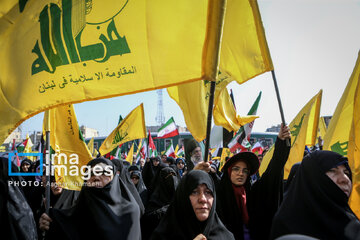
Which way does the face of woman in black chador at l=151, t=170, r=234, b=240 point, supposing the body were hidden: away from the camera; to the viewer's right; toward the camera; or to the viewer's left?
toward the camera

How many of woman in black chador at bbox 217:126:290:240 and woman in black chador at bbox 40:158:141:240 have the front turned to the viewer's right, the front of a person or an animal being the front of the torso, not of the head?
0

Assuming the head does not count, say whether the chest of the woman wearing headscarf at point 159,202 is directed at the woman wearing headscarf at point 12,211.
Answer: no

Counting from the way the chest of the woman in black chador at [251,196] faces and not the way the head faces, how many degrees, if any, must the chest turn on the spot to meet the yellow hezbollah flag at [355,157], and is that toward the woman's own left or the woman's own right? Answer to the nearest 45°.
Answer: approximately 90° to the woman's own left

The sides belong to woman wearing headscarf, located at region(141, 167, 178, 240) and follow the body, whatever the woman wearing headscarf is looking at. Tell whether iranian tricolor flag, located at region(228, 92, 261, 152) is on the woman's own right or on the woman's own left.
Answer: on the woman's own left

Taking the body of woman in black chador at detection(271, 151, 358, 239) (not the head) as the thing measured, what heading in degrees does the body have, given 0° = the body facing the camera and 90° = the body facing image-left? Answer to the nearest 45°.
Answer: approximately 315°

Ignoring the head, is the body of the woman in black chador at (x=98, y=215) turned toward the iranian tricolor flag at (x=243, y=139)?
no

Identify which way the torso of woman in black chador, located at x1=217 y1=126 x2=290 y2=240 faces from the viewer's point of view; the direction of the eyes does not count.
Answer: toward the camera

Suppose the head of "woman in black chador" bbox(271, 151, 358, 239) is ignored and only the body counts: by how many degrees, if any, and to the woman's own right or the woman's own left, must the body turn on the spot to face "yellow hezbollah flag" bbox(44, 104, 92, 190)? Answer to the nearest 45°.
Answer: approximately 135° to the woman's own right

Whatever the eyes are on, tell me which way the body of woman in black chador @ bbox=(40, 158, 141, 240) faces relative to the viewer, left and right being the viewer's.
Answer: facing the viewer and to the left of the viewer

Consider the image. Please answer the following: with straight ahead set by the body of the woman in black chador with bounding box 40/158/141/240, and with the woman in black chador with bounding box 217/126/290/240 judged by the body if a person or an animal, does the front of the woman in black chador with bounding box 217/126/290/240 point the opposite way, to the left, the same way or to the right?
the same way

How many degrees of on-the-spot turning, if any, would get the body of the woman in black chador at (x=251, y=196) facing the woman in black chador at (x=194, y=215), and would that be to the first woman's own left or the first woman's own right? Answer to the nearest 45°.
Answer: approximately 45° to the first woman's own right

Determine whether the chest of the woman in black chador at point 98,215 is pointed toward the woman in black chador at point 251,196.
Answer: no

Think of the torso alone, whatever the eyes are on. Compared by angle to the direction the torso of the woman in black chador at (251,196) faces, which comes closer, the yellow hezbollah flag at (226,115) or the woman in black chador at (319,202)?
the woman in black chador

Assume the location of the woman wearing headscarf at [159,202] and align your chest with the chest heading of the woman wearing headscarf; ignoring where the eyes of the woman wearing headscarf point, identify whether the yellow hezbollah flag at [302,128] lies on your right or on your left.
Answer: on your left

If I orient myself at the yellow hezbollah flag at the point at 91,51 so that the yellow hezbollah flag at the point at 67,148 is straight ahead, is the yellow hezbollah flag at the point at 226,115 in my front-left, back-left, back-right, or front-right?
front-right
